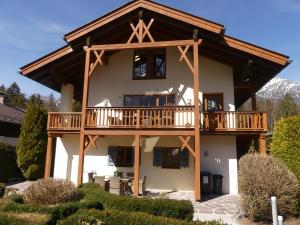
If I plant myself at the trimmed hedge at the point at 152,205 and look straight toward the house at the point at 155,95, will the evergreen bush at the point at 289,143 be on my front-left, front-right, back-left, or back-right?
front-right

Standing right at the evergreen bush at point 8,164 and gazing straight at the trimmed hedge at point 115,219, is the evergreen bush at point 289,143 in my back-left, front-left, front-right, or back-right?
front-left

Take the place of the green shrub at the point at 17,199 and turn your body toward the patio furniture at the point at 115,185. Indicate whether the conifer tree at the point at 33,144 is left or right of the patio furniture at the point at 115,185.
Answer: left

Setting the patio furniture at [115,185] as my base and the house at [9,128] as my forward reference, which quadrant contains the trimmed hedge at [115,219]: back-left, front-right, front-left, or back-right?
back-left

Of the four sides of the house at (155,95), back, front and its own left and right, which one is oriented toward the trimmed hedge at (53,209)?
front

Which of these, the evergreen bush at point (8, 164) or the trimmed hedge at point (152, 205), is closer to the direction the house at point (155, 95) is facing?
the trimmed hedge

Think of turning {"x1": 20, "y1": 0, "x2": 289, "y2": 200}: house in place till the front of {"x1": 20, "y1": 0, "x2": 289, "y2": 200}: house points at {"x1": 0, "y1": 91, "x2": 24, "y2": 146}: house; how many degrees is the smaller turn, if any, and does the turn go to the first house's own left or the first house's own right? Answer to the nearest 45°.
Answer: approximately 135° to the first house's own right

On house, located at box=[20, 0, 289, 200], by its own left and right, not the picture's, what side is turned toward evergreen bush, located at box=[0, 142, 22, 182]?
right

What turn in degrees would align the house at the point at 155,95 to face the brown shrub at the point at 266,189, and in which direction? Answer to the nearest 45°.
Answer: approximately 45° to its left

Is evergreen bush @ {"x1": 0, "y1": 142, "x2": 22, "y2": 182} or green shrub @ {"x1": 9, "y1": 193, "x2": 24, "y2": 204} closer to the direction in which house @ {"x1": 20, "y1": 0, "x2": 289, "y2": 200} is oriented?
the green shrub

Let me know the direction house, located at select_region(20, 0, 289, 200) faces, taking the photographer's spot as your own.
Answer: facing the viewer

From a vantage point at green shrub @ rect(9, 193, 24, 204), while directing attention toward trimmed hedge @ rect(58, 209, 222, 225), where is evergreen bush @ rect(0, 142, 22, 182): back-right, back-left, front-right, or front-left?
back-left

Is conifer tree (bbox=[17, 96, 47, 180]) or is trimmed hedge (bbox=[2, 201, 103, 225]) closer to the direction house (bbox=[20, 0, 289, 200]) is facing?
the trimmed hedge

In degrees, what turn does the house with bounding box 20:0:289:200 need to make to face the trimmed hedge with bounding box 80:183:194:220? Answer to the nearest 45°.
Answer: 0° — it already faces it

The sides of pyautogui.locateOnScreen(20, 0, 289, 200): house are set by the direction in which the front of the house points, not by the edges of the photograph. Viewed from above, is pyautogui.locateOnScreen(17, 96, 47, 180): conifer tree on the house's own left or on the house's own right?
on the house's own right
